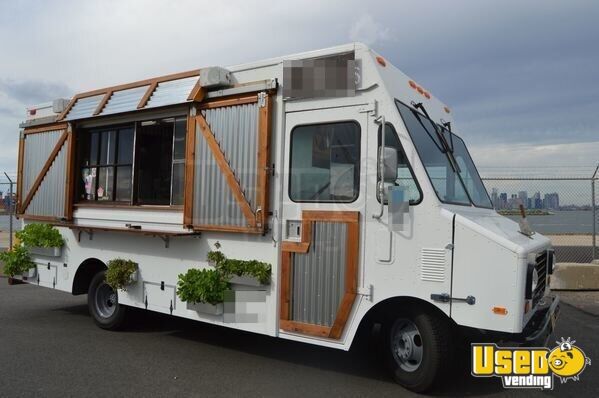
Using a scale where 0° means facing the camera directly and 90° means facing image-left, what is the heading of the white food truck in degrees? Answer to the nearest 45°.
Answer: approximately 315°
